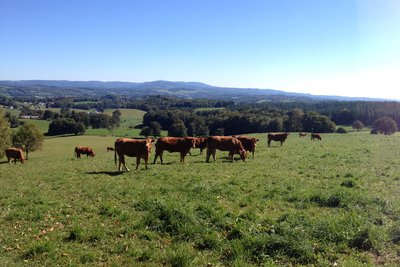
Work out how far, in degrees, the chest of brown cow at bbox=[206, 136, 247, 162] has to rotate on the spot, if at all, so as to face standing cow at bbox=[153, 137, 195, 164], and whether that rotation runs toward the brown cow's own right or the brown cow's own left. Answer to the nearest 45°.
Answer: approximately 180°

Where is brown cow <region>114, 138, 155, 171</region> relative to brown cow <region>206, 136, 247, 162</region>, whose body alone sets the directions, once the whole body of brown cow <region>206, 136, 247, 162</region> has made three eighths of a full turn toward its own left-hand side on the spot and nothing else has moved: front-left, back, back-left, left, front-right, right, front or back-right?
left

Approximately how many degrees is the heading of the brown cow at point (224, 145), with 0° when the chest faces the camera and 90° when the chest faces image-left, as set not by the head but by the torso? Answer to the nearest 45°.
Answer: approximately 270°
